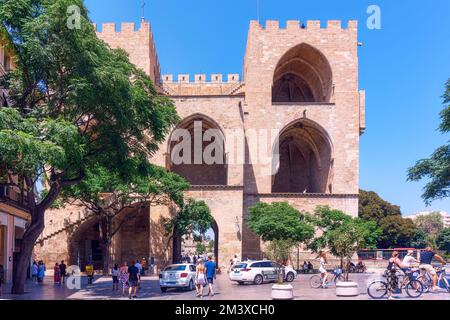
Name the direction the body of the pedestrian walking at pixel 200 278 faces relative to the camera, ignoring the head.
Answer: away from the camera
